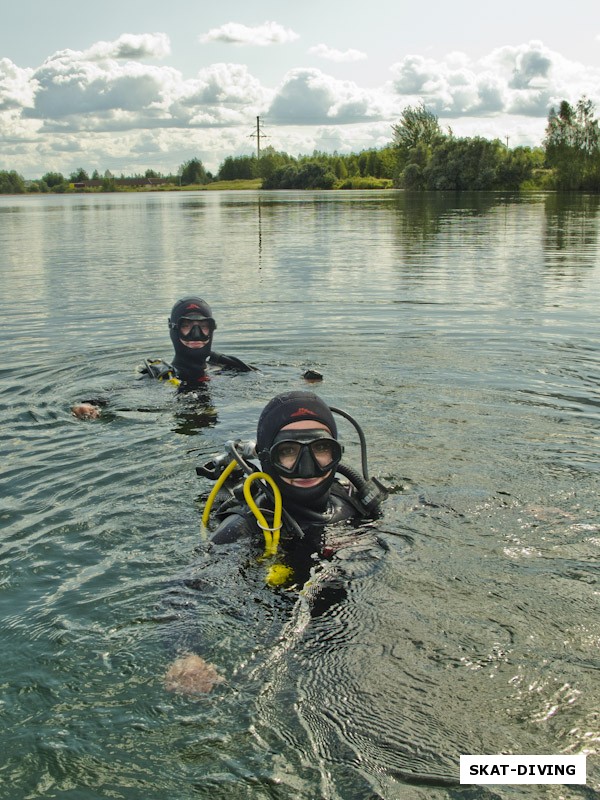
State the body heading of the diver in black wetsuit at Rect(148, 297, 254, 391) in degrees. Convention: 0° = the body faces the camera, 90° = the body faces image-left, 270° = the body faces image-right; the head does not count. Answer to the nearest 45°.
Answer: approximately 0°

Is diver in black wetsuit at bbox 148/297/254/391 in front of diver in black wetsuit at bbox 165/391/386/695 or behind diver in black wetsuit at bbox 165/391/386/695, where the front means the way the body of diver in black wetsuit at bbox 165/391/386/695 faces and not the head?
behind

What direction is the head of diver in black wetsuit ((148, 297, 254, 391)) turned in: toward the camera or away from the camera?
toward the camera

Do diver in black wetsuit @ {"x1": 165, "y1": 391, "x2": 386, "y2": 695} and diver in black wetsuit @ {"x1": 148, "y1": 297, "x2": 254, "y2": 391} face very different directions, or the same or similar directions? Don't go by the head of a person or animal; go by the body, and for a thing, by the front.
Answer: same or similar directions

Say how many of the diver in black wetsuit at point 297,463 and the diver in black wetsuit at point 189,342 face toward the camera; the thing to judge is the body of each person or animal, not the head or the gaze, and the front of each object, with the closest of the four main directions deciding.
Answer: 2

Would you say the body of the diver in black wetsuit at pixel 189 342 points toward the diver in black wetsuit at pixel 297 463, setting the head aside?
yes

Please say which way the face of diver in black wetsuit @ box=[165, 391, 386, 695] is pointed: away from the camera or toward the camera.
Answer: toward the camera

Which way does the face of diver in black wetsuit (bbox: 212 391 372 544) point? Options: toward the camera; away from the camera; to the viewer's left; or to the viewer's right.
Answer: toward the camera

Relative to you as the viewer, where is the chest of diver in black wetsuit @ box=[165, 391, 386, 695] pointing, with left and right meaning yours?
facing the viewer

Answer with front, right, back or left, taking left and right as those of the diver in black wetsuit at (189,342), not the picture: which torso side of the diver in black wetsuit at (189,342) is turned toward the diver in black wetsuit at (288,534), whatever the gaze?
front

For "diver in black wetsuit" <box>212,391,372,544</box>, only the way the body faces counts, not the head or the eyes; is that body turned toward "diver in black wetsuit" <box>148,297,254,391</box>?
no
